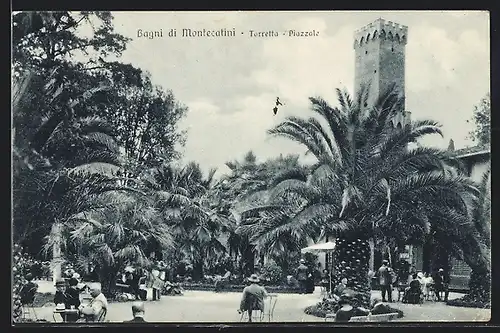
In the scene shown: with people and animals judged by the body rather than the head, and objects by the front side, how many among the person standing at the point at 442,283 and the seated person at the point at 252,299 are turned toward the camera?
1

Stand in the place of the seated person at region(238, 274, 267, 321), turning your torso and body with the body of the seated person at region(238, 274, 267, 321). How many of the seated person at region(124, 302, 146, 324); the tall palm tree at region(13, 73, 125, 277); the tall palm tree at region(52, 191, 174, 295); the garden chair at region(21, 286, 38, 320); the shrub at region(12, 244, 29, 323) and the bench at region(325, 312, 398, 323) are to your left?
5

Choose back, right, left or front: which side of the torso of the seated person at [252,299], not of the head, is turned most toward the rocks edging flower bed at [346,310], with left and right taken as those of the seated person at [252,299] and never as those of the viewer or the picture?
right

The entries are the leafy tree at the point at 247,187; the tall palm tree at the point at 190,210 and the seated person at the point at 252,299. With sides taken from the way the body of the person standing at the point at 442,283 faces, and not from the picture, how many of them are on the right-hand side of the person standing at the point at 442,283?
3

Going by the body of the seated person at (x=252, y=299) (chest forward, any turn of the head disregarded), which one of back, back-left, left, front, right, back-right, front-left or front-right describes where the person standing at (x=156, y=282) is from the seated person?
left

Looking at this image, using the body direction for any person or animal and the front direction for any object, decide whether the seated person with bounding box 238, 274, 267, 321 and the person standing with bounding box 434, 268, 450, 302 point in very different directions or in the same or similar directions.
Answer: very different directions

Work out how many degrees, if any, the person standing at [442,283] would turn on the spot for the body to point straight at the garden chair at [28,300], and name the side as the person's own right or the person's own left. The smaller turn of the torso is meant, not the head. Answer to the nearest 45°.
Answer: approximately 90° to the person's own right

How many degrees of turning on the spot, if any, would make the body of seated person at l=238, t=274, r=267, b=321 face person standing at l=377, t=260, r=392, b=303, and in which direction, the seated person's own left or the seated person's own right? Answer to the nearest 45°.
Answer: approximately 90° to the seated person's own right

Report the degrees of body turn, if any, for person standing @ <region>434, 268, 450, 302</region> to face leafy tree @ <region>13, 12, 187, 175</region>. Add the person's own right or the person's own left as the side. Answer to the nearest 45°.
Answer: approximately 90° to the person's own right

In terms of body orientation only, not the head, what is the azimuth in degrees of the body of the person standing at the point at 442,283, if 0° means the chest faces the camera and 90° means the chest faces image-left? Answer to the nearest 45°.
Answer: approximately 0°

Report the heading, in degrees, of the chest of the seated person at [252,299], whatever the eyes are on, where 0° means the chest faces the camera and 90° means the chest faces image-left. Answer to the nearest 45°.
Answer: approximately 180°

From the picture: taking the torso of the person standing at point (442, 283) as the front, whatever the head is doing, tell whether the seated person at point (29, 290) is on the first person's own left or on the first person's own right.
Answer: on the first person's own right
